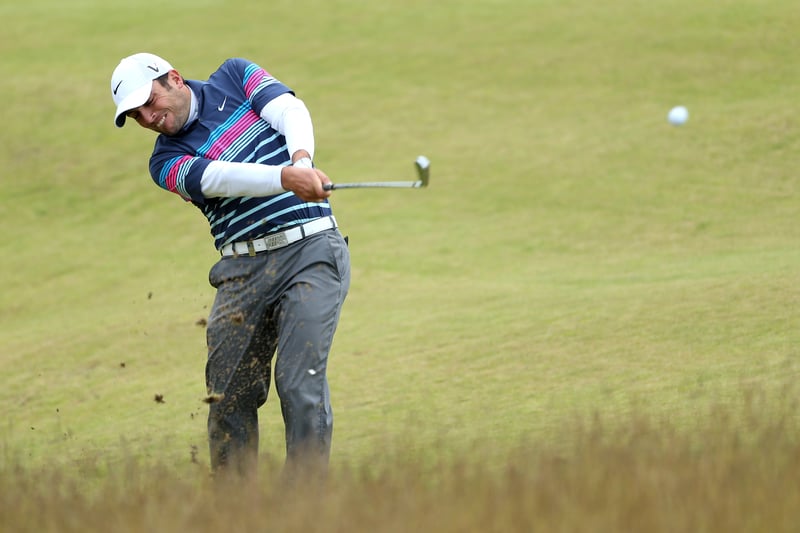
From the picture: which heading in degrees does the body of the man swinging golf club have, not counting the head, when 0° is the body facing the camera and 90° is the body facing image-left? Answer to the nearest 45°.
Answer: approximately 0°
